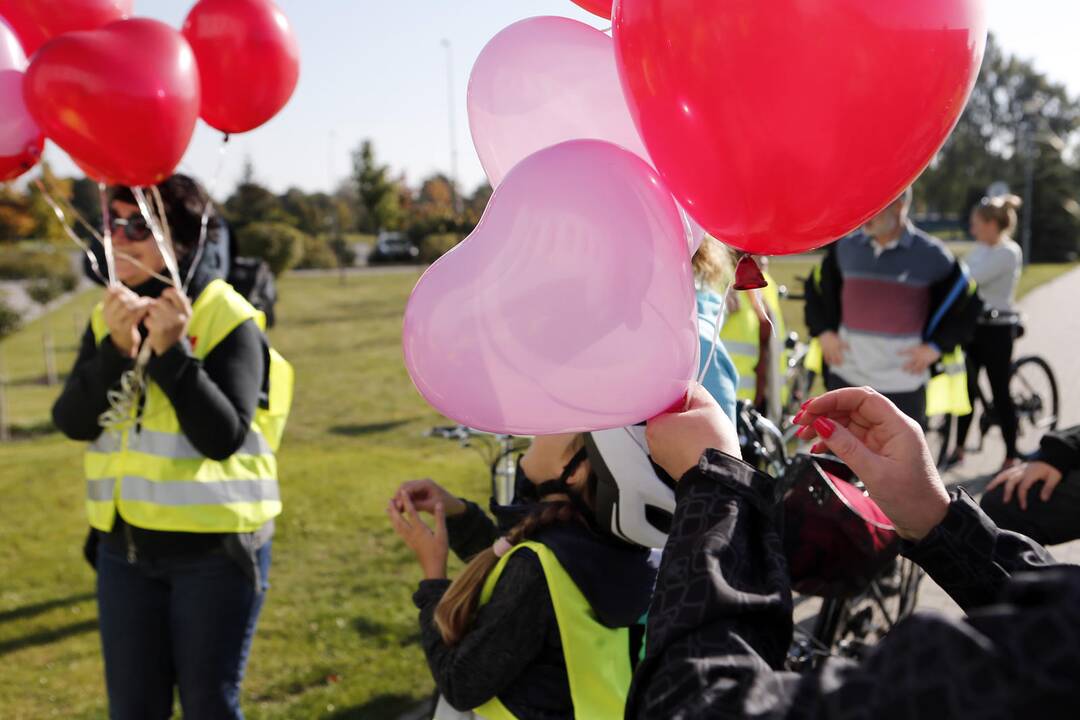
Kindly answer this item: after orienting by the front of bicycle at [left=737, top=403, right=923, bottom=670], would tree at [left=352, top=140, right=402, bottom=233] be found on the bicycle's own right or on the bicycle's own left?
on the bicycle's own right

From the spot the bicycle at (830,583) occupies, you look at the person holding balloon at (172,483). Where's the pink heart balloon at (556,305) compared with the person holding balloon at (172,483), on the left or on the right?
left

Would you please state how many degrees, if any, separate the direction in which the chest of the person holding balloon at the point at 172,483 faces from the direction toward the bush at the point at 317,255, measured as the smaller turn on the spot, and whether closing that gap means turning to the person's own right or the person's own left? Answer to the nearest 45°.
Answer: approximately 135° to the person's own right

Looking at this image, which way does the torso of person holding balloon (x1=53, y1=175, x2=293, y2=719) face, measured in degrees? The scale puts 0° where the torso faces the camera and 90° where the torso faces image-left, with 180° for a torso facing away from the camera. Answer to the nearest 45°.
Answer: approximately 45°

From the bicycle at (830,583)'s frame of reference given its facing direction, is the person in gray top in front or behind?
behind

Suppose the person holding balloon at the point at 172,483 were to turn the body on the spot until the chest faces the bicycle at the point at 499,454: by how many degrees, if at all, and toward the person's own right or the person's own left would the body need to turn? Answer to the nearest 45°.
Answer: approximately 135° to the person's own left
